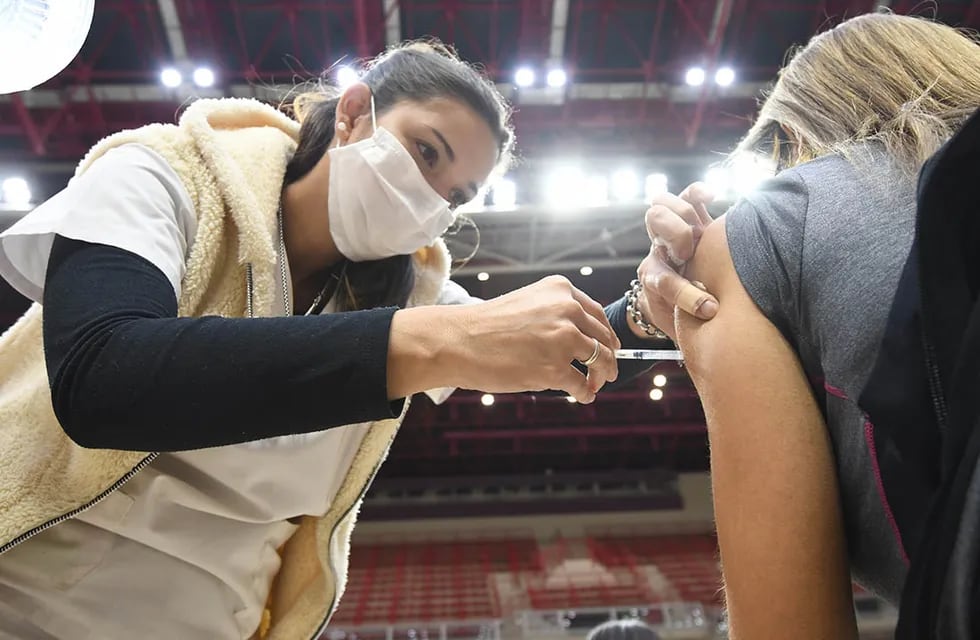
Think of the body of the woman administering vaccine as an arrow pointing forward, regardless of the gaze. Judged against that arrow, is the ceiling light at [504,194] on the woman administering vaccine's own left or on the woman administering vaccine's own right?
on the woman administering vaccine's own left

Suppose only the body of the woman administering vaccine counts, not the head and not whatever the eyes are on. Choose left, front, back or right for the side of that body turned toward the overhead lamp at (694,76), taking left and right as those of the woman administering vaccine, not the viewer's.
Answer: left

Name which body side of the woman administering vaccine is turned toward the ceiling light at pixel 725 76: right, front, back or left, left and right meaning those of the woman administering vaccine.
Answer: left

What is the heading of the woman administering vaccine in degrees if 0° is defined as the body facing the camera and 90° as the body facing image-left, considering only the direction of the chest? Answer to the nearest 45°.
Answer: approximately 315°
